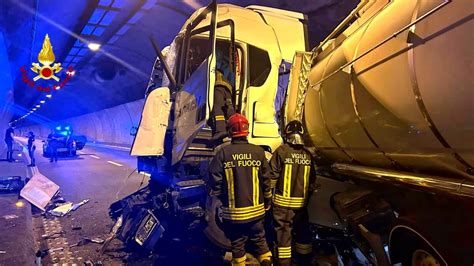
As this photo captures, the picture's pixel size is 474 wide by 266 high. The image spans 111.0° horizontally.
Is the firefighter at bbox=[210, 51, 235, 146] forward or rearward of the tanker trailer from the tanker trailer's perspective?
forward

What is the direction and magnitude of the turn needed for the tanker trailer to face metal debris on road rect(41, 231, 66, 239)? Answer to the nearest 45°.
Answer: approximately 45° to its left
